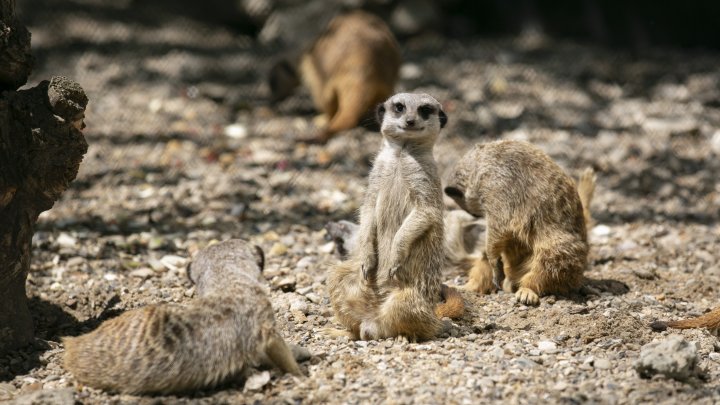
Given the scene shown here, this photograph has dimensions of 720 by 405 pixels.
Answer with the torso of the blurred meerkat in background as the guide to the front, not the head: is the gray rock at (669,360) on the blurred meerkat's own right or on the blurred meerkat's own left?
on the blurred meerkat's own left

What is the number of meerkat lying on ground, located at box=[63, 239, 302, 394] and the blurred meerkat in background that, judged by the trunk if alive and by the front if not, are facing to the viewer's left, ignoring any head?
1

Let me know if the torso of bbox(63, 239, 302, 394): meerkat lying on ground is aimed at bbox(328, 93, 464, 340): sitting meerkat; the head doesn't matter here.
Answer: yes

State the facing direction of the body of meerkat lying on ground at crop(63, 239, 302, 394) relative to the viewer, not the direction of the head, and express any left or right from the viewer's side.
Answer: facing away from the viewer and to the right of the viewer

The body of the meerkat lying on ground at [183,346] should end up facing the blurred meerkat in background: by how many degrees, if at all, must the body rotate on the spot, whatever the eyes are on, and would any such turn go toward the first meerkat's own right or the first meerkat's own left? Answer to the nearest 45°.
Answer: approximately 45° to the first meerkat's own left

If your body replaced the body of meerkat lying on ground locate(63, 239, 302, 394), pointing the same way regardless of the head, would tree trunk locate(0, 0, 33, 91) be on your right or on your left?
on your left

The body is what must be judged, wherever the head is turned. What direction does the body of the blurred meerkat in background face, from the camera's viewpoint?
to the viewer's left

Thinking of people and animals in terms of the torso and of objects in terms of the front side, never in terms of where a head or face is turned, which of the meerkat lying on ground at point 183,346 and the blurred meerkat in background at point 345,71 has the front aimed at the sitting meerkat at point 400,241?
the meerkat lying on ground
